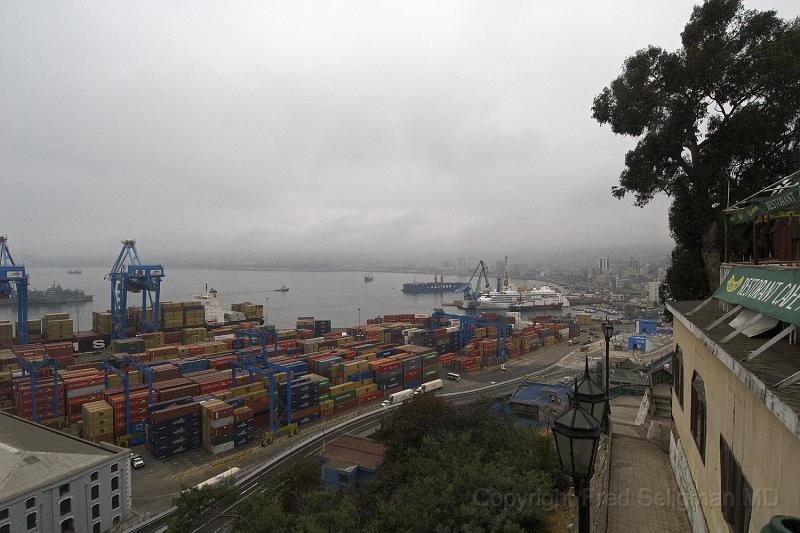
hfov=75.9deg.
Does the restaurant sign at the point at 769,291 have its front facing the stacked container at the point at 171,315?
no

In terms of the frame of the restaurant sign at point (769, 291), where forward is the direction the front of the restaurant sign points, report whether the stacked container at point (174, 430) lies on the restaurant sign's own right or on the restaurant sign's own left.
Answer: on the restaurant sign's own right

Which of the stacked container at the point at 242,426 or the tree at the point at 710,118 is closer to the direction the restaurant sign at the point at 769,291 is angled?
the stacked container

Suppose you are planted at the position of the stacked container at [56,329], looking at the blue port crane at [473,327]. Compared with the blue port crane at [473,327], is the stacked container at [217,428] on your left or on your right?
right

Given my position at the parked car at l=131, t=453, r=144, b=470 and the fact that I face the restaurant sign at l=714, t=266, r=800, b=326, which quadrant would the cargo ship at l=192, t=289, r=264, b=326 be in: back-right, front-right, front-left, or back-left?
back-left

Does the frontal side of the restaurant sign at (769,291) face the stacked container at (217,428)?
no

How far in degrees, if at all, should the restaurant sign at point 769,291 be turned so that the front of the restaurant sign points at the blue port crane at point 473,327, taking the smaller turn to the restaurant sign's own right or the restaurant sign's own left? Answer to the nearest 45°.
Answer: approximately 90° to the restaurant sign's own right

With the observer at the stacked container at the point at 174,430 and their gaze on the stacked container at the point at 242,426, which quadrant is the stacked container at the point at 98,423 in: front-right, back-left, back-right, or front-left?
back-left

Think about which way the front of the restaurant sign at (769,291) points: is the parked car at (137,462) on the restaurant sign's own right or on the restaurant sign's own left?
on the restaurant sign's own right

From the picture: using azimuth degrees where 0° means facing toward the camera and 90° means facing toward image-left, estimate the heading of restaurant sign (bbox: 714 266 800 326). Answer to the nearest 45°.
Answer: approximately 45°

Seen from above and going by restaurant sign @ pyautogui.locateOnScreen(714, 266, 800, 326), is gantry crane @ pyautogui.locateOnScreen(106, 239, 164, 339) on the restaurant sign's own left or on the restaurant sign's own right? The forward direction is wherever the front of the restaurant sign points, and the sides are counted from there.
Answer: on the restaurant sign's own right

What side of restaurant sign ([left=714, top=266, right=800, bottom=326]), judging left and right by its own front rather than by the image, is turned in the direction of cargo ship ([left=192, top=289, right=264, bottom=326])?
right

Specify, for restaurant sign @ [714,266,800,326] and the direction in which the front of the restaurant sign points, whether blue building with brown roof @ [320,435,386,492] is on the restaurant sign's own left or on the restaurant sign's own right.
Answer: on the restaurant sign's own right

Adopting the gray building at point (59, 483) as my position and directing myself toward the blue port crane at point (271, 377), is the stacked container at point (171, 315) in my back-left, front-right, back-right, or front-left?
front-left

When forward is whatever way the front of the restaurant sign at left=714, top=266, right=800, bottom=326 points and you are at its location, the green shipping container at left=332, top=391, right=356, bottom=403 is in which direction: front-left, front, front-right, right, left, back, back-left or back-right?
right
